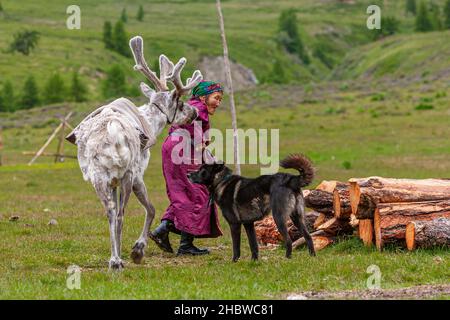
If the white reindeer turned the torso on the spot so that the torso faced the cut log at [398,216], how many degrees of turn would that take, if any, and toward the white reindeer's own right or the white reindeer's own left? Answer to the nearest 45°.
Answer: approximately 45° to the white reindeer's own right

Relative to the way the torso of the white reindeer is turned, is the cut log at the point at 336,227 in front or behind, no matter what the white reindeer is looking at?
in front

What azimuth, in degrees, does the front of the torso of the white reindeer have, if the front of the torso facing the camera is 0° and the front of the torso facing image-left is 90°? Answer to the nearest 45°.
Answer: approximately 225°
